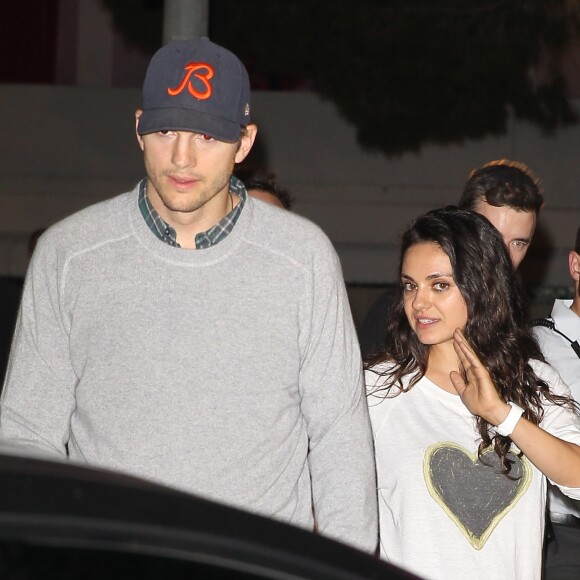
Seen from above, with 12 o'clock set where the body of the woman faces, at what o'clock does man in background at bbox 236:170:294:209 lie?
The man in background is roughly at 5 o'clock from the woman.

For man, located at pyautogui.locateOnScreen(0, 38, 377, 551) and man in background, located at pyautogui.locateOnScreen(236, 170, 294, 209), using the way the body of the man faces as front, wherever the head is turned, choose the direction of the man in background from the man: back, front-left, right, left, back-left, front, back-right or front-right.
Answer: back

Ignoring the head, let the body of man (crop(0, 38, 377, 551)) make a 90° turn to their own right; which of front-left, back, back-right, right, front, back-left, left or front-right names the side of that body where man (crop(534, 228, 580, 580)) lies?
back-right

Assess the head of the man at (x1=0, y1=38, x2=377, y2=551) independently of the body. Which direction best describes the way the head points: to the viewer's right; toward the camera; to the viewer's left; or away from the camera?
toward the camera

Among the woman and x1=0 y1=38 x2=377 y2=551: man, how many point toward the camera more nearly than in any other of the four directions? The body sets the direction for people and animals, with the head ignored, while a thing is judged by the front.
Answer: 2

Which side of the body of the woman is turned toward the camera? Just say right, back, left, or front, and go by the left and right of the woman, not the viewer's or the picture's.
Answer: front

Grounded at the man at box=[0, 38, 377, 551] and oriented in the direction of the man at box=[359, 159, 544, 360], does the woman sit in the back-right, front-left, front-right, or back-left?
front-right

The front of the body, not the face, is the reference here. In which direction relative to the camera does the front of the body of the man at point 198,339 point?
toward the camera

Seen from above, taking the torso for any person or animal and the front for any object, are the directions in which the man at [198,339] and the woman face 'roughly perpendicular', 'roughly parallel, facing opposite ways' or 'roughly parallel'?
roughly parallel
